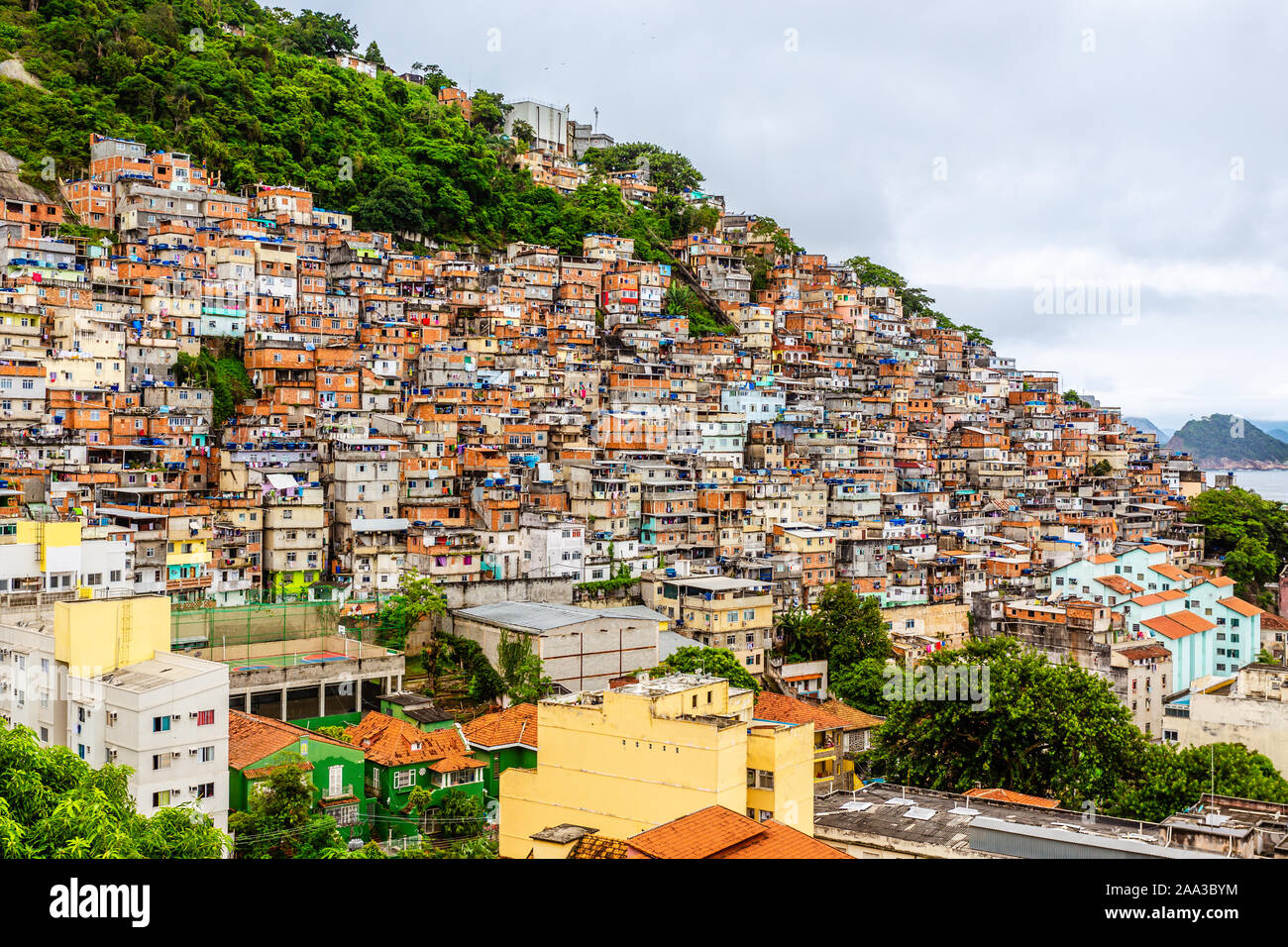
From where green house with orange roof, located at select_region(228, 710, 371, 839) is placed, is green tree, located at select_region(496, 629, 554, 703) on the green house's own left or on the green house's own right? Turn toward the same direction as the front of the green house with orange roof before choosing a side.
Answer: on the green house's own left

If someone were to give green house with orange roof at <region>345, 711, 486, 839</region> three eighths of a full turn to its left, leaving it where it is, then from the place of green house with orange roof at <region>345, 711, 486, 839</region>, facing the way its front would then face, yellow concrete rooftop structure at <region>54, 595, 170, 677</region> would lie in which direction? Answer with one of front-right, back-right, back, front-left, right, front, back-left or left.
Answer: left

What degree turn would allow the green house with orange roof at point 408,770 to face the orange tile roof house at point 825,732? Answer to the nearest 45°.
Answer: approximately 90° to its left

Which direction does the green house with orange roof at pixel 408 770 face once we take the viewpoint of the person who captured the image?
facing the viewer and to the right of the viewer

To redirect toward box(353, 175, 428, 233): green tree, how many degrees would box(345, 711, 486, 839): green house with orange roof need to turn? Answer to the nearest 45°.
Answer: approximately 135° to its left

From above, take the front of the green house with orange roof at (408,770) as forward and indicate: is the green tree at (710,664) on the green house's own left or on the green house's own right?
on the green house's own left

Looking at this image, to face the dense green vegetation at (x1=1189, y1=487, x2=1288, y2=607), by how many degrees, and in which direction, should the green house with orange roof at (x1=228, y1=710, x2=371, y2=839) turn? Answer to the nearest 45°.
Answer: approximately 90° to its left

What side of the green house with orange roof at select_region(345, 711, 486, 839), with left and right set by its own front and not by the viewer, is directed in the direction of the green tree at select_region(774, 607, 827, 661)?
left

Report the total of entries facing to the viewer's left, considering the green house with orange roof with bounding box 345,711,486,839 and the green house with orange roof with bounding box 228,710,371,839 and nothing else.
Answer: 0

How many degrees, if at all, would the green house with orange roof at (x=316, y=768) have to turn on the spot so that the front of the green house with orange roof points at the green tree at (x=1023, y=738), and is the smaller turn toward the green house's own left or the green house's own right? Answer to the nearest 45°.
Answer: approximately 45° to the green house's own left

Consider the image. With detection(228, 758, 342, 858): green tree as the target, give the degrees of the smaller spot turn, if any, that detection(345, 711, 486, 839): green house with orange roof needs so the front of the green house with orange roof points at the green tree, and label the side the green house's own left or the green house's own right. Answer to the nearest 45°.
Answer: approximately 90° to the green house's own right
